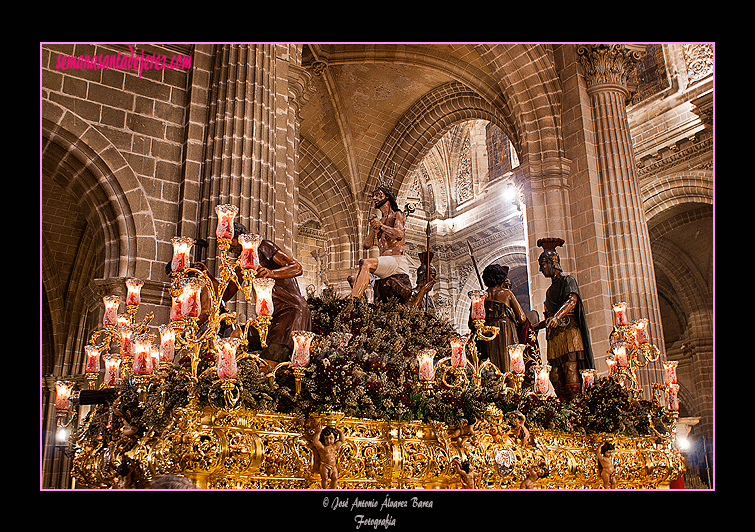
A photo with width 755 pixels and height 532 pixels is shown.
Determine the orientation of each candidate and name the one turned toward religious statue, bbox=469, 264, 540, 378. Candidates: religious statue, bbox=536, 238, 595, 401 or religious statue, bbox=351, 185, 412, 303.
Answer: religious statue, bbox=536, 238, 595, 401

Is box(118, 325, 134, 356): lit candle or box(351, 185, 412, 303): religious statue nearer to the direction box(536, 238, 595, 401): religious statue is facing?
the lit candle

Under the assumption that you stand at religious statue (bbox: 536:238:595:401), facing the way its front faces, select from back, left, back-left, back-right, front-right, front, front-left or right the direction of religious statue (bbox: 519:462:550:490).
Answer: front-left

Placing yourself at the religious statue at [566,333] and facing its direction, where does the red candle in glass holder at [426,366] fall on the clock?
The red candle in glass holder is roughly at 11 o'clock from the religious statue.

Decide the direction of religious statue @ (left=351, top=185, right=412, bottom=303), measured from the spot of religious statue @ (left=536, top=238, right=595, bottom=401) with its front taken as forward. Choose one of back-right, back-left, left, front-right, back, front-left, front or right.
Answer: front-right

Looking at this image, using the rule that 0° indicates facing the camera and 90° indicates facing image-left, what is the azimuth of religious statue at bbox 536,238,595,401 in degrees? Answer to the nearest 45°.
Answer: approximately 45°

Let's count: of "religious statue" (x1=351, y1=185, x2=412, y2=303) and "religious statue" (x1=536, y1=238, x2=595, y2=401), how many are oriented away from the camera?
0

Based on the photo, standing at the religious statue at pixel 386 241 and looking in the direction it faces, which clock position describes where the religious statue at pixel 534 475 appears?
the religious statue at pixel 534 475 is roughly at 10 o'clock from the religious statue at pixel 386 241.

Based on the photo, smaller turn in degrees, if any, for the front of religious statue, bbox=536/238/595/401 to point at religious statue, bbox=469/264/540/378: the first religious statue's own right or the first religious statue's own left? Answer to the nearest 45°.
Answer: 0° — it already faces it

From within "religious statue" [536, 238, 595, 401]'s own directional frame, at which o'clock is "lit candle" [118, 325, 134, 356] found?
The lit candle is roughly at 12 o'clock from the religious statue.

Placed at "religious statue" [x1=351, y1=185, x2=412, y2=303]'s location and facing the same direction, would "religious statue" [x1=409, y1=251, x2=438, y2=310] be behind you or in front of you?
behind

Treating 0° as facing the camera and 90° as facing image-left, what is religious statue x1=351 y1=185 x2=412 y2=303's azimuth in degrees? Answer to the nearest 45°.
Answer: approximately 45°

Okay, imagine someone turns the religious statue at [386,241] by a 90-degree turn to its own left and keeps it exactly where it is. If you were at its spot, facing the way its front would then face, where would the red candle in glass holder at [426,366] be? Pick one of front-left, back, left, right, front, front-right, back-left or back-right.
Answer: front-right
